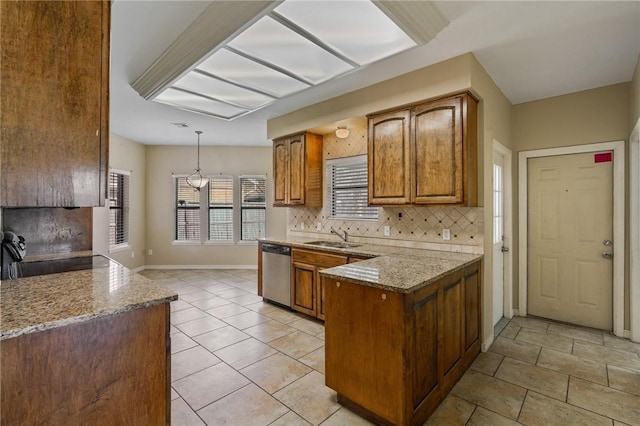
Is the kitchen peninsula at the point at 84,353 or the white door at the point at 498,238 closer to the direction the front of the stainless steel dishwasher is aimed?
the kitchen peninsula

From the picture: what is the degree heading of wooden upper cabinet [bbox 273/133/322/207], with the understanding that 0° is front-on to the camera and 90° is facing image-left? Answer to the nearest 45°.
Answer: approximately 45°

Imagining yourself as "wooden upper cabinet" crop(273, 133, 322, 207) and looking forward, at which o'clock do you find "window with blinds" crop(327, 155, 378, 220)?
The window with blinds is roughly at 8 o'clock from the wooden upper cabinet.

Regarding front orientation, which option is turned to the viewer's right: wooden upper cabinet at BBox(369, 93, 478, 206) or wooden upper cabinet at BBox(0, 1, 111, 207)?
wooden upper cabinet at BBox(0, 1, 111, 207)

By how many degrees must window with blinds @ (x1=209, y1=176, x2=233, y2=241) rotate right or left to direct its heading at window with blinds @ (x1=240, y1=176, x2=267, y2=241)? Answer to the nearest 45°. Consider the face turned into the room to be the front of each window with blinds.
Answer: approximately 90° to its left

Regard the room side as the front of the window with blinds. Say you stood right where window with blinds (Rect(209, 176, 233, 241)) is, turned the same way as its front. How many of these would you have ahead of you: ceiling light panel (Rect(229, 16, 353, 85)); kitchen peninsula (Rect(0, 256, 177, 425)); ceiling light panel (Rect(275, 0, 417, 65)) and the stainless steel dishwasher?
4

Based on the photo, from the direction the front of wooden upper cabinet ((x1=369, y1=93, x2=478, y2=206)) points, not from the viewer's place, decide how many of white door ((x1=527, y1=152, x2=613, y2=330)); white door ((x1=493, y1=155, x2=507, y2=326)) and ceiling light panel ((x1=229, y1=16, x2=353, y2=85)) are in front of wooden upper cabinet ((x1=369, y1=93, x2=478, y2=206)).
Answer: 1

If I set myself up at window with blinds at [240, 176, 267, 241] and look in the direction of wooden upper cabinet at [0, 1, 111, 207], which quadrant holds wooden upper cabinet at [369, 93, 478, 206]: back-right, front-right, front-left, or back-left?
front-left

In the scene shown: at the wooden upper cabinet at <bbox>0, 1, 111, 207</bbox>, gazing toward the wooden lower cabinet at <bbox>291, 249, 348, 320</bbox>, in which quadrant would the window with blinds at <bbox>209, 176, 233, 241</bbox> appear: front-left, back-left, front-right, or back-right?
front-left

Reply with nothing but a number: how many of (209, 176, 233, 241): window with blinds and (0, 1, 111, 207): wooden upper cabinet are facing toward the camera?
1

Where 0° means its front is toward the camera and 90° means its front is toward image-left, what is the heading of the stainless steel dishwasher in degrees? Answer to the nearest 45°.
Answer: approximately 45°

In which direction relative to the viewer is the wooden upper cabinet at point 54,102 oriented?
to the viewer's right

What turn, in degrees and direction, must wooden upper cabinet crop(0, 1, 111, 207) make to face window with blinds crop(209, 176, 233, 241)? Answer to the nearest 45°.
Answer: approximately 45° to its left

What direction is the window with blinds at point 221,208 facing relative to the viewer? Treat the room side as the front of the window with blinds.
toward the camera

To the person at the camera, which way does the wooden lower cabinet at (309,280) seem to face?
facing the viewer and to the left of the viewer

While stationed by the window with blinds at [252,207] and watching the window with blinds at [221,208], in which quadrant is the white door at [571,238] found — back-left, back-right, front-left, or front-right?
back-left

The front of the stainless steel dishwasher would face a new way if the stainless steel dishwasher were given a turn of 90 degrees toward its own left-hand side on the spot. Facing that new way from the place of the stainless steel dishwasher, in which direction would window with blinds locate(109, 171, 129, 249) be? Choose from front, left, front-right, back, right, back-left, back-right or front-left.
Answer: back

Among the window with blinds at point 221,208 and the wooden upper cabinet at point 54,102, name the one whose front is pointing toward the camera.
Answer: the window with blinds

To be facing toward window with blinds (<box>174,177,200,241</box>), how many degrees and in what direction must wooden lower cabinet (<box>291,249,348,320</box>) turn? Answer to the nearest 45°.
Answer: approximately 90° to its right
